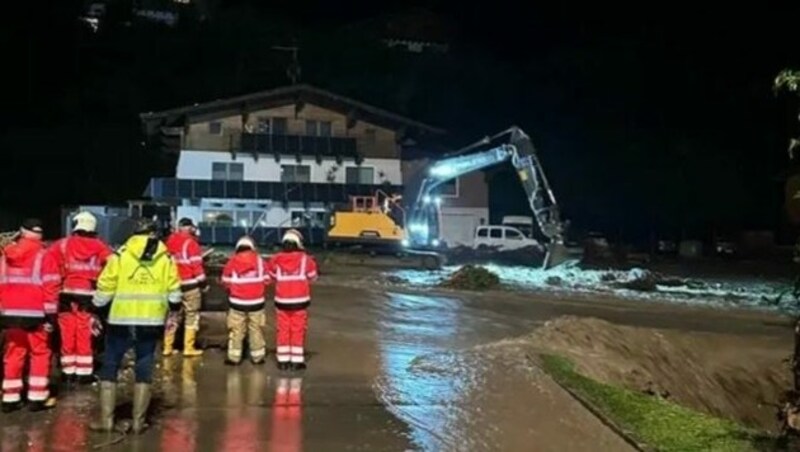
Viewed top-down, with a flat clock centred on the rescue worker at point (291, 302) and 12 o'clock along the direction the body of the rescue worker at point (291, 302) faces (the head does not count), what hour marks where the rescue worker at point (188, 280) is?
the rescue worker at point (188, 280) is roughly at 10 o'clock from the rescue worker at point (291, 302).

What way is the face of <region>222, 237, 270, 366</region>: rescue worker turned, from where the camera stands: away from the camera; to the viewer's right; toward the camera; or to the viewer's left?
away from the camera

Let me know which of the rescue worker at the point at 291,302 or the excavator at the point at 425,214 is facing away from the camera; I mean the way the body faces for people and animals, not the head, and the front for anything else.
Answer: the rescue worker

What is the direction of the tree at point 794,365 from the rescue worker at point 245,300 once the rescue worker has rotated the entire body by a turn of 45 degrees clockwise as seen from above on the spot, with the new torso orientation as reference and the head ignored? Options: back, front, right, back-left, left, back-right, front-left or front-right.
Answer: right

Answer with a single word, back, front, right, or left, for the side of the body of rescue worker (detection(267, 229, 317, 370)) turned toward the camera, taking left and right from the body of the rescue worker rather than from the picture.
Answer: back

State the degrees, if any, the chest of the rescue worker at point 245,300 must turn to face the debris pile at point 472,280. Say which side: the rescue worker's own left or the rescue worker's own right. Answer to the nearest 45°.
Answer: approximately 45° to the rescue worker's own right

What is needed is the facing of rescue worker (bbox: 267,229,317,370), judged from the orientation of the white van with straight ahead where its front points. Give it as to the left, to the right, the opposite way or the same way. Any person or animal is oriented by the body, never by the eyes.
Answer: to the left

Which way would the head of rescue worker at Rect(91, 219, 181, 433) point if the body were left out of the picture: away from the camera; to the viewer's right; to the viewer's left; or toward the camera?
away from the camera

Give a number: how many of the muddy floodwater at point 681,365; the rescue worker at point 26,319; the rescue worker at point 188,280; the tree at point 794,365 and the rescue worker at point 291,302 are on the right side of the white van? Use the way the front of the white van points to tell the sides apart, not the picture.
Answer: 5

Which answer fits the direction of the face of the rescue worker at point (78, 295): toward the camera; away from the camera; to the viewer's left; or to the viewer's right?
away from the camera

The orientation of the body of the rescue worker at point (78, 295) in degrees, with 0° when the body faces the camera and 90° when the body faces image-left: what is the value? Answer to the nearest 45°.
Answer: approximately 180°

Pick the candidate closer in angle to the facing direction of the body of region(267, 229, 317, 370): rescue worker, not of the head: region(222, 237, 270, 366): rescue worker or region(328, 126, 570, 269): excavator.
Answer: the excavator
